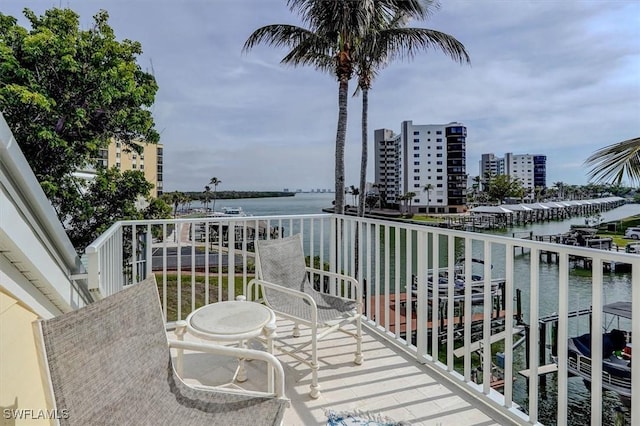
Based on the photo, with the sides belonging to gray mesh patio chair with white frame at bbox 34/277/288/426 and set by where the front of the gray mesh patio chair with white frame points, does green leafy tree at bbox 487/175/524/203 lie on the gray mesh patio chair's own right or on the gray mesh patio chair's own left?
on the gray mesh patio chair's own left

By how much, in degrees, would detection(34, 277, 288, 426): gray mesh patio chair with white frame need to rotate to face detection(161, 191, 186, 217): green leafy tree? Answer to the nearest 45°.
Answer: approximately 135° to its left

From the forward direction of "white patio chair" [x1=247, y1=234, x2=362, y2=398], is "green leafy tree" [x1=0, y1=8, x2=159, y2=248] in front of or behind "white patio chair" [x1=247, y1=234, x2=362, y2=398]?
behind

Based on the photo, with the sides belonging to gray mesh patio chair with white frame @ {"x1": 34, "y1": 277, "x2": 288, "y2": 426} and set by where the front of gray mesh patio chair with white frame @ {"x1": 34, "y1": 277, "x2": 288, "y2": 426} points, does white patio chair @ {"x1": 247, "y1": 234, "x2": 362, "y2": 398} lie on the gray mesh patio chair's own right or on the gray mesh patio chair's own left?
on the gray mesh patio chair's own left

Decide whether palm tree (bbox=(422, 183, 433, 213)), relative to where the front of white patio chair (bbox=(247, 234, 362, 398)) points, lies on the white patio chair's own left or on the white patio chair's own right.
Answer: on the white patio chair's own left

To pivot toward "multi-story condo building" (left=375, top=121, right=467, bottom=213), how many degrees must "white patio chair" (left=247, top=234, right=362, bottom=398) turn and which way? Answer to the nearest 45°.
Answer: approximately 135° to its left

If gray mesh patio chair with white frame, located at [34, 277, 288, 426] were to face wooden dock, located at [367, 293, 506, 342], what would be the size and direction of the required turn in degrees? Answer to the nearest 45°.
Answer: approximately 90° to its left

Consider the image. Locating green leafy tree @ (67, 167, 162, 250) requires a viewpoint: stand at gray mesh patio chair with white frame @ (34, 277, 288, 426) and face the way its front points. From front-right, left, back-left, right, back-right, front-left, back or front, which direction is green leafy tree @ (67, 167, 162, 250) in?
back-left

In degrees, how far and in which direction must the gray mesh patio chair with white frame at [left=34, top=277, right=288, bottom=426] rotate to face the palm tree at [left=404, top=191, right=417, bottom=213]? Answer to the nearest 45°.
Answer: approximately 90° to its left

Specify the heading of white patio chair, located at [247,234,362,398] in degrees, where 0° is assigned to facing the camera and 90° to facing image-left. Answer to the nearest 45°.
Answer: approximately 315°

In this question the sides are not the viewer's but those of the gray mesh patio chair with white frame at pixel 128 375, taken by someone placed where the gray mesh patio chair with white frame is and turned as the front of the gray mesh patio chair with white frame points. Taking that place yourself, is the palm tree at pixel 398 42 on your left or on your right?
on your left

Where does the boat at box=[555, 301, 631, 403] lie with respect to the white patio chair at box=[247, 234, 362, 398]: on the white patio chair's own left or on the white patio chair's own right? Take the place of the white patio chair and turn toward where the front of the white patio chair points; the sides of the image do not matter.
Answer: on the white patio chair's own left
